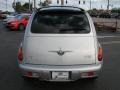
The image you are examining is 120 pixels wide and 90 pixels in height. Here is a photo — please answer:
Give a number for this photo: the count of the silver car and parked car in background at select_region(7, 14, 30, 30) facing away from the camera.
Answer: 1

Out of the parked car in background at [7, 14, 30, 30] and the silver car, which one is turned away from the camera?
the silver car

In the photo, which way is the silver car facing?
away from the camera

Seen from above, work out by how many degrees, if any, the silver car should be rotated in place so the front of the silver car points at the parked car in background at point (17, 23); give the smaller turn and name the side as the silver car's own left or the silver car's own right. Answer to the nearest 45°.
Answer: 0° — it already faces it

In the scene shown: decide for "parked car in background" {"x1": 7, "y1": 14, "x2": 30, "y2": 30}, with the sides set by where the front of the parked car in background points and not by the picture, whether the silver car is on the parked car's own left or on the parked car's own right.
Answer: on the parked car's own left

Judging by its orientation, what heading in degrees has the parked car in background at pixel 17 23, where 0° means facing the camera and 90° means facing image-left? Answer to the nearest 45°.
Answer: approximately 45°
